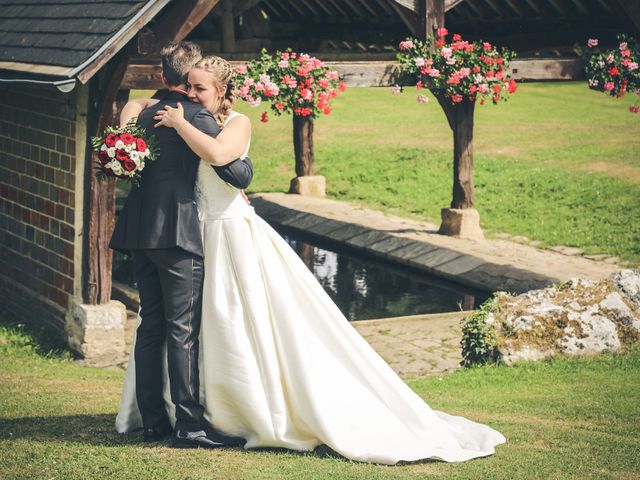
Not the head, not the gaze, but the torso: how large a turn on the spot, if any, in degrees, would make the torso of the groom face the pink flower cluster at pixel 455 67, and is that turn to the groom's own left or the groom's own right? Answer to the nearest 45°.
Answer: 0° — they already face it

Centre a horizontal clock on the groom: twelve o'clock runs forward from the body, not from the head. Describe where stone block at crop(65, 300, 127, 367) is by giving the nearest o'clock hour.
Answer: The stone block is roughly at 10 o'clock from the groom.

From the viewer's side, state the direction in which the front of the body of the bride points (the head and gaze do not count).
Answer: to the viewer's left

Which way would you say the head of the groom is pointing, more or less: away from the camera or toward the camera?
away from the camera

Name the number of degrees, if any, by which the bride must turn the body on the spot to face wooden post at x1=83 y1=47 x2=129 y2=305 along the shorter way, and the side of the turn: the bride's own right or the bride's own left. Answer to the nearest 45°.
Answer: approximately 45° to the bride's own right

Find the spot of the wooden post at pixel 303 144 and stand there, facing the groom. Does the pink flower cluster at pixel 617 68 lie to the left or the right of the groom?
left

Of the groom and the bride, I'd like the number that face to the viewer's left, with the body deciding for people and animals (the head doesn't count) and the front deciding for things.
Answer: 1
